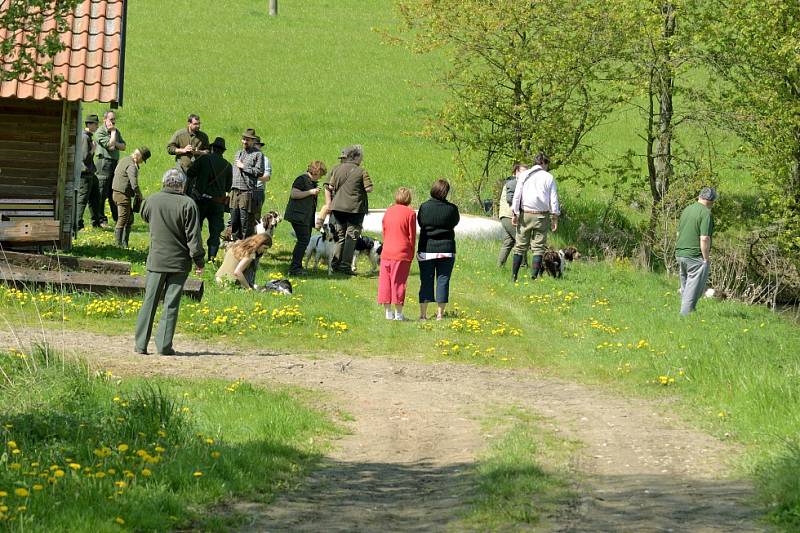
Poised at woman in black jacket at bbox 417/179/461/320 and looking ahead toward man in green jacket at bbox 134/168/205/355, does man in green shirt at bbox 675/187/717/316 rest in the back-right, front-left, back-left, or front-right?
back-left

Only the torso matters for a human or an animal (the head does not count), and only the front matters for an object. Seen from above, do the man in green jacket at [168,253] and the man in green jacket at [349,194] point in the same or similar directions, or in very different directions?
same or similar directions

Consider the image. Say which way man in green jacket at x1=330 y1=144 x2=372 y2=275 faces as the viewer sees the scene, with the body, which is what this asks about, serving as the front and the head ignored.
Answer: away from the camera

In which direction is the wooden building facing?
toward the camera

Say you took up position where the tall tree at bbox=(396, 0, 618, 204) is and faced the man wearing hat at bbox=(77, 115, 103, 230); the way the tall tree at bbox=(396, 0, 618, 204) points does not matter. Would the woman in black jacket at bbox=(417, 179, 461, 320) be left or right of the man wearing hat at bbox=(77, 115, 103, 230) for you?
left

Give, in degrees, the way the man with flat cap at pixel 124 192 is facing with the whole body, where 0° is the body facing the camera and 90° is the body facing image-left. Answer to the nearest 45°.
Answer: approximately 270°

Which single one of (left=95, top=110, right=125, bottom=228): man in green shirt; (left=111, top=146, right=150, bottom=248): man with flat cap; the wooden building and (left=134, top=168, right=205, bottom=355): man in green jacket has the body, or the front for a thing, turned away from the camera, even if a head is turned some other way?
the man in green jacket

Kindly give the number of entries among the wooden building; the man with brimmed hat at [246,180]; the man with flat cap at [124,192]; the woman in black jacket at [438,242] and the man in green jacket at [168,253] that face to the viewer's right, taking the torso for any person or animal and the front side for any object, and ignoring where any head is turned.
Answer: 1

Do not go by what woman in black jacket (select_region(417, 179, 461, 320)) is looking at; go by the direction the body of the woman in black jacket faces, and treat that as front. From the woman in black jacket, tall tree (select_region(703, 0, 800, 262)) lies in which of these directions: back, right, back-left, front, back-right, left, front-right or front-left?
front-right

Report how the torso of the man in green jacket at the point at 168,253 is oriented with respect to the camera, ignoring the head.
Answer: away from the camera

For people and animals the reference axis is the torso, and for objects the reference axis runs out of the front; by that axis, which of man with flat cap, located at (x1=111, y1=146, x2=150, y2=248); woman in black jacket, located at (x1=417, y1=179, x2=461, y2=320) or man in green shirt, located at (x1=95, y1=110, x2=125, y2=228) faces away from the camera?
the woman in black jacket

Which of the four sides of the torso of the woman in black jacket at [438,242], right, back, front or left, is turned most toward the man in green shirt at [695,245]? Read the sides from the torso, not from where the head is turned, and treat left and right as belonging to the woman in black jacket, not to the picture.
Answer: right

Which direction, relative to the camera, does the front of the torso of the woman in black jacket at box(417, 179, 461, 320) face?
away from the camera

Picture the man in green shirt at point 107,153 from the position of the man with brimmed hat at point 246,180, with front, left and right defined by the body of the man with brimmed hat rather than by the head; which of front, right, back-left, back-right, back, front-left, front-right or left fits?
right

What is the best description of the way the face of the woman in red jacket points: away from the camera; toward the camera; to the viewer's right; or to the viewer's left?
away from the camera

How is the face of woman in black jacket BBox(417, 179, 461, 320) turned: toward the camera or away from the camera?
away from the camera

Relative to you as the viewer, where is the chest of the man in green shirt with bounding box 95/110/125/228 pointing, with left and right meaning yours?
facing the viewer and to the right of the viewer
